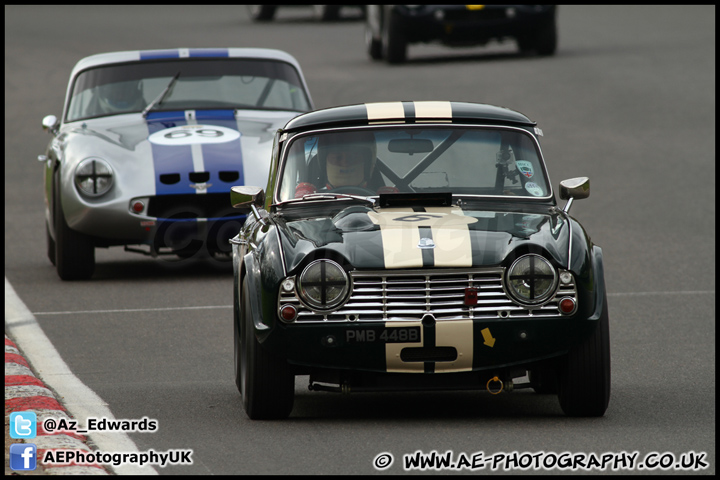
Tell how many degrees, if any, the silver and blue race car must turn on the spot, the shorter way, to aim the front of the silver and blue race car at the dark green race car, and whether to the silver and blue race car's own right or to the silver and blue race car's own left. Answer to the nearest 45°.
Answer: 0° — it already faces it

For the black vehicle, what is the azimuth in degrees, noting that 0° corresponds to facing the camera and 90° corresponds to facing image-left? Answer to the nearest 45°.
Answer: approximately 0°

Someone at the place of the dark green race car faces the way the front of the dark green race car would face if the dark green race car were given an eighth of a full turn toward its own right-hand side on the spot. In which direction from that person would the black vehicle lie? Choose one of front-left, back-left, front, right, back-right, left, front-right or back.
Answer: back-right

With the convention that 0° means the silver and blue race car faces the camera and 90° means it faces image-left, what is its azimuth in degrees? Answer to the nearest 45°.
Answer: approximately 0°

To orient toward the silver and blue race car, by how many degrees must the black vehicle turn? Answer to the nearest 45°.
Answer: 0° — it already faces it

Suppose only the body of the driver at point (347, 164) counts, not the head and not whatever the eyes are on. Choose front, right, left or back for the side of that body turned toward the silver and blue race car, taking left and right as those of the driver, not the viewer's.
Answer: back
